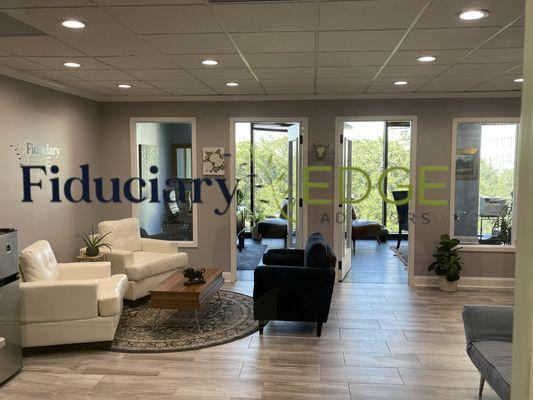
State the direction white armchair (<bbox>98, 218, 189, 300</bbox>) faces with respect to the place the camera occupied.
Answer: facing the viewer and to the right of the viewer

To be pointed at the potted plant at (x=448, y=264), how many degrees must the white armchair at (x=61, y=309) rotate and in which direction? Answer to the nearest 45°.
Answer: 0° — it already faces it

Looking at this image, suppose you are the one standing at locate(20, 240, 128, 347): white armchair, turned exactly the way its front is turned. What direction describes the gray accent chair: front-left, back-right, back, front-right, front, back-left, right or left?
front-right

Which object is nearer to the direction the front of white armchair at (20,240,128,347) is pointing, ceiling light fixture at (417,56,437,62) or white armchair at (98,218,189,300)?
the ceiling light fixture

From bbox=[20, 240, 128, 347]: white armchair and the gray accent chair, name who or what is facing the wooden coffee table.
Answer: the white armchair

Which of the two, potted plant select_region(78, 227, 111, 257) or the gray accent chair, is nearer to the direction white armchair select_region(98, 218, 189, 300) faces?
the gray accent chair

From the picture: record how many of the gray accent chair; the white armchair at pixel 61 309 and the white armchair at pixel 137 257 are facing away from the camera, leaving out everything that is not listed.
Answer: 0

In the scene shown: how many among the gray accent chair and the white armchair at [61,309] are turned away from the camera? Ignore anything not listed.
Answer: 0

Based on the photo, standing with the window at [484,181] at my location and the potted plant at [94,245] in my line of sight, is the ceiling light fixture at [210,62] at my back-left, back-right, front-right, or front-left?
front-left

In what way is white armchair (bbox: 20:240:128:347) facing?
to the viewer's right

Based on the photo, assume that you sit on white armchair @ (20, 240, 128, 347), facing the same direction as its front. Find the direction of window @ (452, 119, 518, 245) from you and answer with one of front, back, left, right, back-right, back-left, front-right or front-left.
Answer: front
